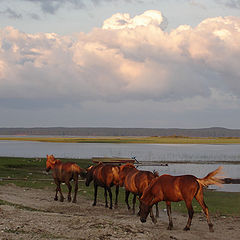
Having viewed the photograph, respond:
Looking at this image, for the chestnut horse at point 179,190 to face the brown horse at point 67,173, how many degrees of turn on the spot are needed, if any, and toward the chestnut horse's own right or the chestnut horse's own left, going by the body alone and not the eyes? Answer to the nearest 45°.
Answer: approximately 45° to the chestnut horse's own right

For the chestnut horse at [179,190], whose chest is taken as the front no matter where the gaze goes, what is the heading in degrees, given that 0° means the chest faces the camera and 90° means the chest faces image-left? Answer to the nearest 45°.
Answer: approximately 90°
